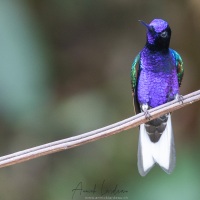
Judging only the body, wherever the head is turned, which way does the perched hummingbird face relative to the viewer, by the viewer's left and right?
facing the viewer
